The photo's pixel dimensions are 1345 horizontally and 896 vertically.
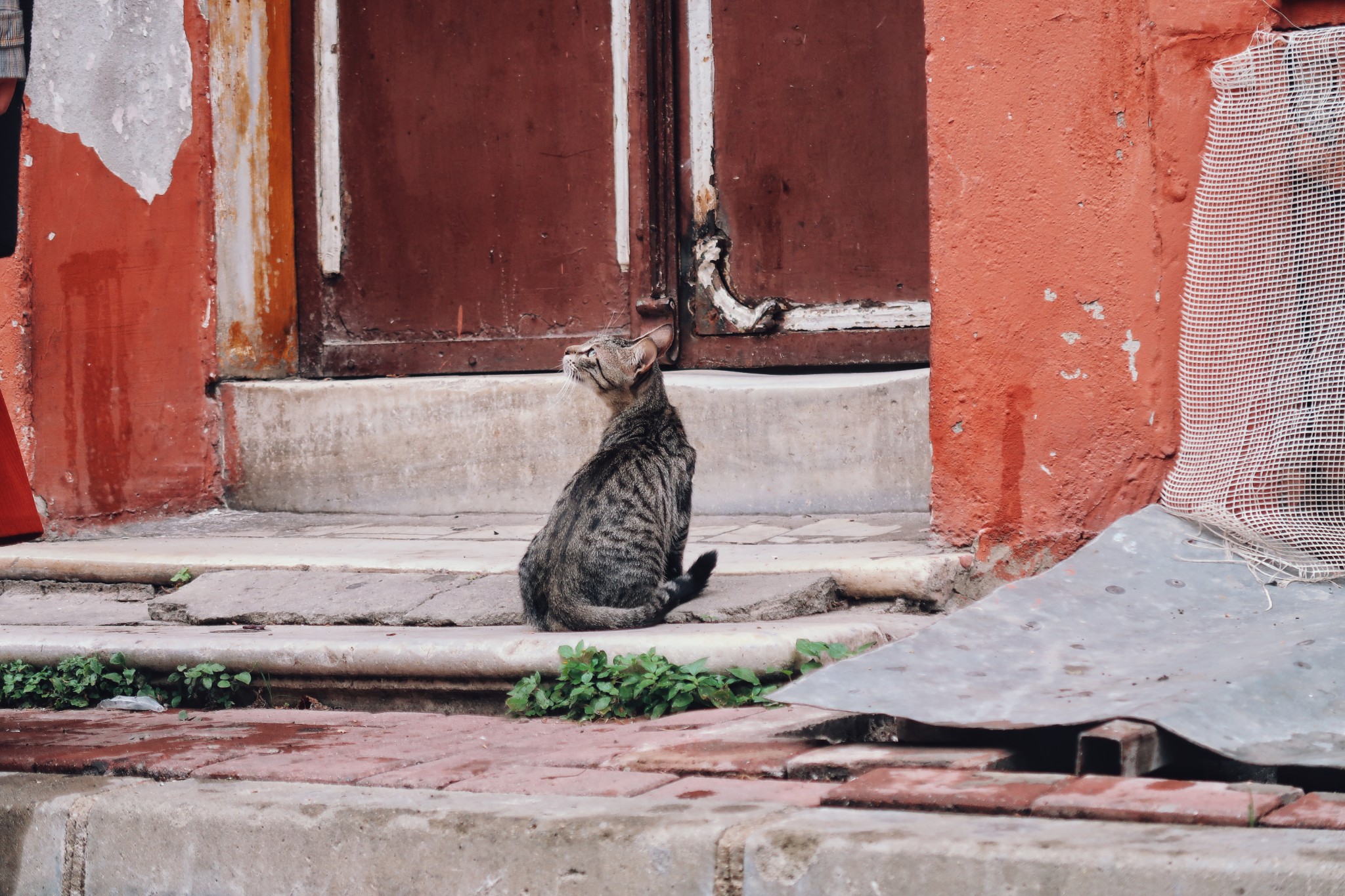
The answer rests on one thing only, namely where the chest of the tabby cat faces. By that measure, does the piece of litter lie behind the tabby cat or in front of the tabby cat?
behind

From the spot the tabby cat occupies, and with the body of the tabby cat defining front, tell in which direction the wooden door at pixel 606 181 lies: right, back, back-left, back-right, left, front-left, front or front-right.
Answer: front-left

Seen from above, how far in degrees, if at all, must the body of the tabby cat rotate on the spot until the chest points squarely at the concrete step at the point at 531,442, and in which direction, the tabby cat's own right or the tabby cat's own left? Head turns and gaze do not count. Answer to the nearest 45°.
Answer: approximately 45° to the tabby cat's own left

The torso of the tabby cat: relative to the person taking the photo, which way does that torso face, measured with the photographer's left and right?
facing away from the viewer and to the right of the viewer

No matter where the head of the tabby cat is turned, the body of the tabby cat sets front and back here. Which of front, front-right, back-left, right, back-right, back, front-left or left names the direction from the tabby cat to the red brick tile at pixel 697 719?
back-right
